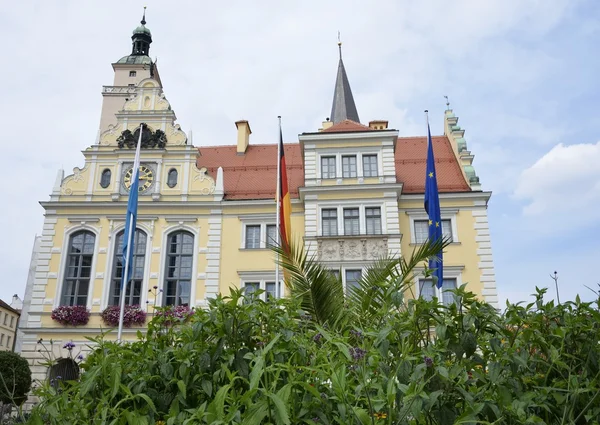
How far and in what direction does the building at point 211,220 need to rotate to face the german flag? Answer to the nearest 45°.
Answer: approximately 45° to its left

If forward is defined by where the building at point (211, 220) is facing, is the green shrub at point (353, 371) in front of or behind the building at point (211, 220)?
in front

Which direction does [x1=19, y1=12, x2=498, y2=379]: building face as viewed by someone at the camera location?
facing the viewer
